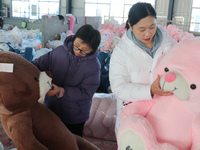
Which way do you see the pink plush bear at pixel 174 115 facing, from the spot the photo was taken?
facing the viewer and to the left of the viewer

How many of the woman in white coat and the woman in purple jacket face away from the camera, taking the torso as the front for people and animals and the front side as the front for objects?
0

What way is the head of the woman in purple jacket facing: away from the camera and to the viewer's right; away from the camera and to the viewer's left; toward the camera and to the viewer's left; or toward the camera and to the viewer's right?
toward the camera and to the viewer's left

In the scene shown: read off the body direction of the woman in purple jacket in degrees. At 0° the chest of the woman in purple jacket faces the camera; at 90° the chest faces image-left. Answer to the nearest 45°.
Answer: approximately 45°

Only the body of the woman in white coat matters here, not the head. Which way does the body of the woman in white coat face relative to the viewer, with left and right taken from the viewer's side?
facing the viewer and to the right of the viewer

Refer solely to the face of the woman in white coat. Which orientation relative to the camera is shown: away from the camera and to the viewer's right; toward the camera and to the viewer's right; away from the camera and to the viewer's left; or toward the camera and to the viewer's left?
toward the camera and to the viewer's right
